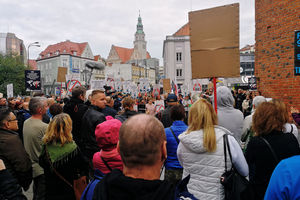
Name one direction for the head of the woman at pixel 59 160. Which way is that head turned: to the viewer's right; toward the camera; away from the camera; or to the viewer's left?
away from the camera

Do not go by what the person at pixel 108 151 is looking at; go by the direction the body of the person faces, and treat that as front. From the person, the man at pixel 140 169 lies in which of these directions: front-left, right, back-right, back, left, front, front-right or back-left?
back

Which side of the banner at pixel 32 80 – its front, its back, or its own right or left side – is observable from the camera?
front

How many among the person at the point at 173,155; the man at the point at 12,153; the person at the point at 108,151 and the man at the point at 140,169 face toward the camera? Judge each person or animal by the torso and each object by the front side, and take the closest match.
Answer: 0

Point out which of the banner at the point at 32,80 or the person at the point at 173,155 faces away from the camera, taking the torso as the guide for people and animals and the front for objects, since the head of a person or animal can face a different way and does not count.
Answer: the person

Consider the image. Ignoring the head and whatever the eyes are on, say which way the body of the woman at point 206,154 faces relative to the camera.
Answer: away from the camera

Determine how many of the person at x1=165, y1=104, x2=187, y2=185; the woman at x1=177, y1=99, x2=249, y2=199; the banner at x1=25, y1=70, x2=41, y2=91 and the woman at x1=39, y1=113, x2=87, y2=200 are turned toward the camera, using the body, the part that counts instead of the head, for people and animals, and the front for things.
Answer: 1

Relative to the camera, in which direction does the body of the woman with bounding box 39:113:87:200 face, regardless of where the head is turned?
away from the camera

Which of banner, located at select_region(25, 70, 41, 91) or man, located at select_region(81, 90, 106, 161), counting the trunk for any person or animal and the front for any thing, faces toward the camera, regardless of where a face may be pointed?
the banner

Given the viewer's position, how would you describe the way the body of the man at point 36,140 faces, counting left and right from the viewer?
facing away from the viewer and to the right of the viewer

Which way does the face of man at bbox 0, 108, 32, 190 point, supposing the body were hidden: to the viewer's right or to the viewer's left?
to the viewer's right

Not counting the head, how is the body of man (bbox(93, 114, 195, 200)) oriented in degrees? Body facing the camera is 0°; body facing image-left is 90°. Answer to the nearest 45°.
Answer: approximately 180°

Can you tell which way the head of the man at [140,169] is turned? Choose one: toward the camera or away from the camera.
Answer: away from the camera

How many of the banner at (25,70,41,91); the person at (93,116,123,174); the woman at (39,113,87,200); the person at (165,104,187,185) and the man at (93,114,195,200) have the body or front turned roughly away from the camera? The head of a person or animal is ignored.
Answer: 4

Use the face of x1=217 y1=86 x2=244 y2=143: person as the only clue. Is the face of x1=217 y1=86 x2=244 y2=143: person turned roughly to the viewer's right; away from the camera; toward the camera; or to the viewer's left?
away from the camera

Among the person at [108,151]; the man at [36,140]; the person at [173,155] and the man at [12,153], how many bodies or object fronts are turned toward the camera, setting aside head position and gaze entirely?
0
